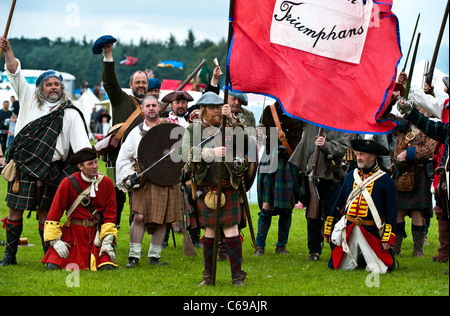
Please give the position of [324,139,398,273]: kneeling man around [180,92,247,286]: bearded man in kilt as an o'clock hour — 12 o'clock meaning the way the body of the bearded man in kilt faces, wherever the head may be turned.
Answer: The kneeling man is roughly at 8 o'clock from the bearded man in kilt.

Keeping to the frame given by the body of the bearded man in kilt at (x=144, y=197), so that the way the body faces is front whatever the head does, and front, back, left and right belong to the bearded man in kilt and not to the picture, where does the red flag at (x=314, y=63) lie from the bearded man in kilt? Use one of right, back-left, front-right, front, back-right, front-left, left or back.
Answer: front-left

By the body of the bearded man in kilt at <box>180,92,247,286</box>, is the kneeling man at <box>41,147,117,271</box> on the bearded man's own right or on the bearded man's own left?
on the bearded man's own right

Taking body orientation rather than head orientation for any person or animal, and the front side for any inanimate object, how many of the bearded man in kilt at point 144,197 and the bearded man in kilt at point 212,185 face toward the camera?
2

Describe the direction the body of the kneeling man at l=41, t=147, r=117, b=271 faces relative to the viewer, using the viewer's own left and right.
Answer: facing the viewer and to the right of the viewer

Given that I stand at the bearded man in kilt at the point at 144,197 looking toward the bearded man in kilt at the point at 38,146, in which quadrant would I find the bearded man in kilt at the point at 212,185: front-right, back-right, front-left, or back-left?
back-left

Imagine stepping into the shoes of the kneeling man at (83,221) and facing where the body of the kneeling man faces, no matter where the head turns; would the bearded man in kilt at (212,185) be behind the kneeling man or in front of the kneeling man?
in front

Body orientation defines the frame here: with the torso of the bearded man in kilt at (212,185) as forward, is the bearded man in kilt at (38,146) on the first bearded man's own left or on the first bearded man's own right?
on the first bearded man's own right
